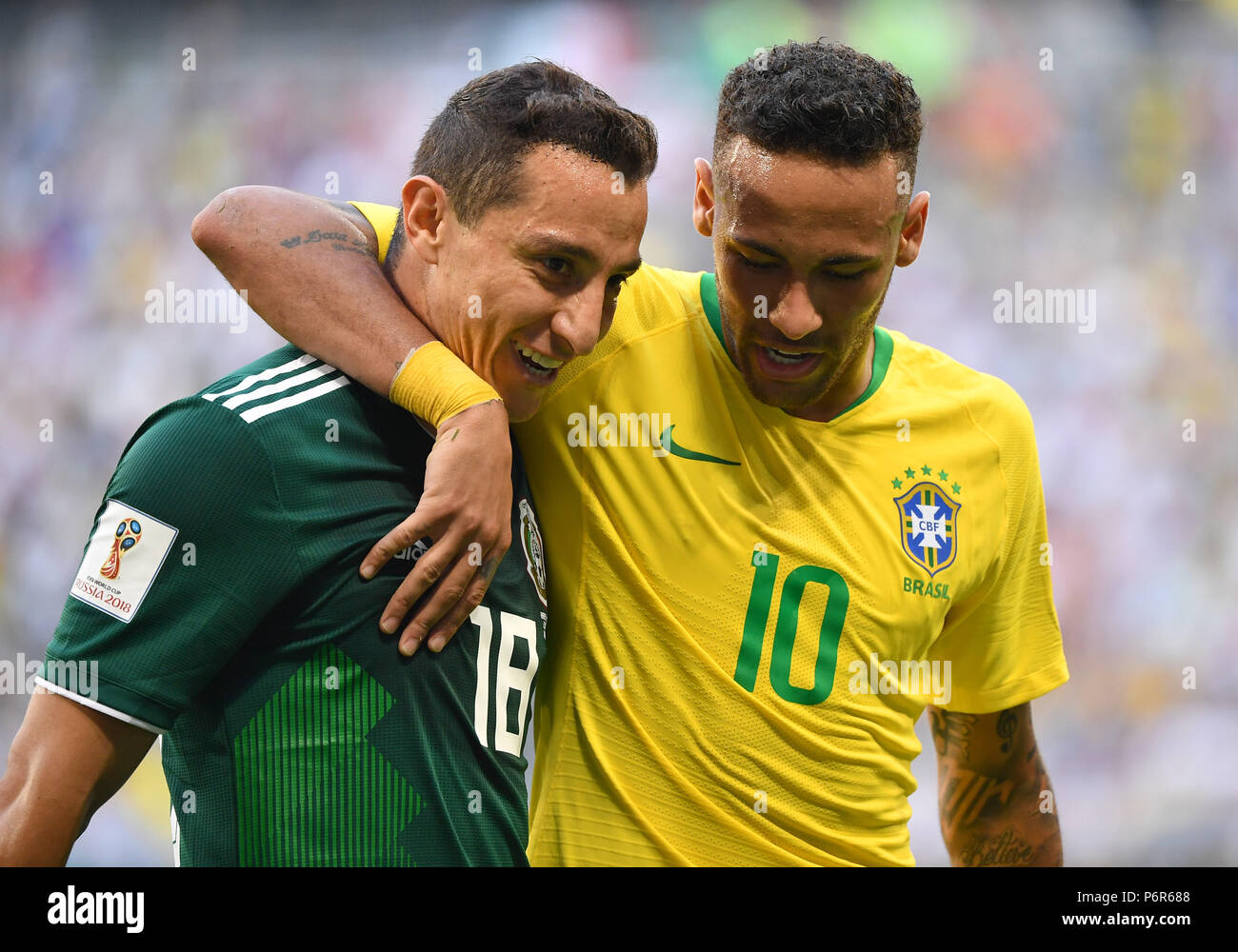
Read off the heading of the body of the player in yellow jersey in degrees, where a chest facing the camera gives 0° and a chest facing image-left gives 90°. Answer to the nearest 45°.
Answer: approximately 0°
